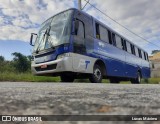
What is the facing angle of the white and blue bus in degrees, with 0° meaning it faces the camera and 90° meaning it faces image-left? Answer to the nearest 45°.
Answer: approximately 45°
